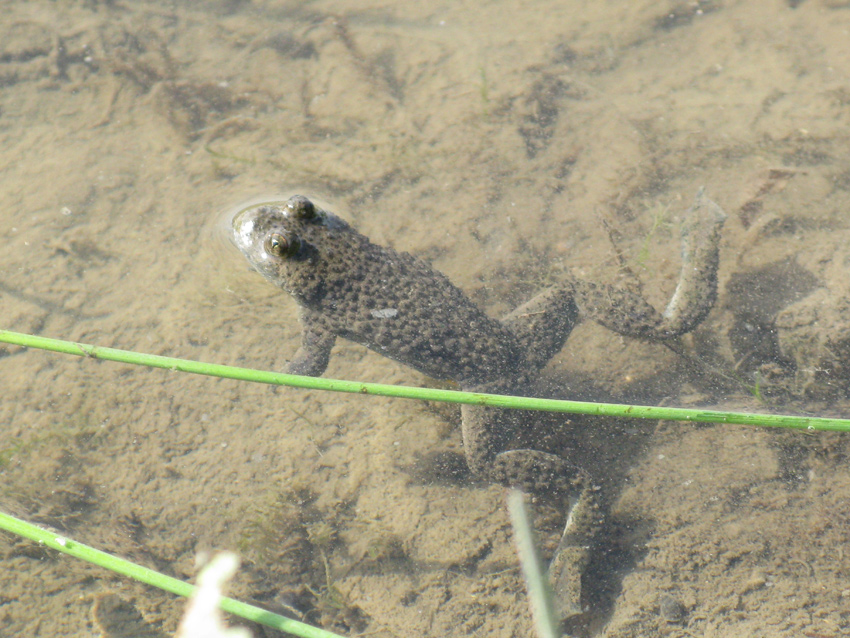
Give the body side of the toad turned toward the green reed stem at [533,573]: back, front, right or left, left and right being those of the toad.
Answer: back

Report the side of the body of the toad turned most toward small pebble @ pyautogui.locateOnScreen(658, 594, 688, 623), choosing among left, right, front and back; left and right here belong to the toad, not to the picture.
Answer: back

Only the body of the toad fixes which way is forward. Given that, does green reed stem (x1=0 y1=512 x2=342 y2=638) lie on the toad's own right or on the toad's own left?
on the toad's own left

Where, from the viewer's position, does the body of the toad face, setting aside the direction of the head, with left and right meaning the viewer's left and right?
facing away from the viewer and to the left of the viewer

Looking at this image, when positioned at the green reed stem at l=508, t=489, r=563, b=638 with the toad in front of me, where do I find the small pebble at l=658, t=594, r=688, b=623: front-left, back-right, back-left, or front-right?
back-right
